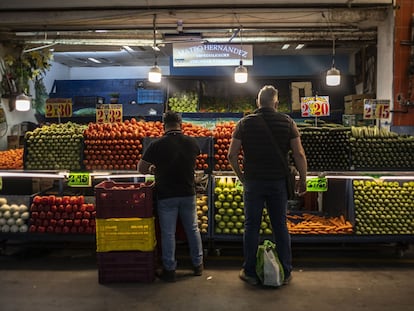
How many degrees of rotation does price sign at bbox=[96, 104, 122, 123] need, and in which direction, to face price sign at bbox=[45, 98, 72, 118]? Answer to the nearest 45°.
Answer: approximately 90° to its right

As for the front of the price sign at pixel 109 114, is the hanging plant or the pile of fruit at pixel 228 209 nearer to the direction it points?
the pile of fruit

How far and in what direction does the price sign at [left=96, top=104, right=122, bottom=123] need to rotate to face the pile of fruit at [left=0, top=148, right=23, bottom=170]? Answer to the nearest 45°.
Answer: approximately 90° to its right

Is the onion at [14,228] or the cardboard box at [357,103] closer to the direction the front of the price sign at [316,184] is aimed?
the onion

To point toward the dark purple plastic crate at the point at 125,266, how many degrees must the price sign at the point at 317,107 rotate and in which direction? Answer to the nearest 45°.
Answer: approximately 45° to its right

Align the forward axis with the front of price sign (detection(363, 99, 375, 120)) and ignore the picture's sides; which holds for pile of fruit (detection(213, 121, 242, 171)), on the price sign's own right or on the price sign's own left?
on the price sign's own right

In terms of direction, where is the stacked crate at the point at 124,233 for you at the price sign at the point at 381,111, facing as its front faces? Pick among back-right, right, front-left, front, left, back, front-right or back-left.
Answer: front-right

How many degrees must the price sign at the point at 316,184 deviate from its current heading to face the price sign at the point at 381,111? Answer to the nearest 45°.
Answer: approximately 135° to its left
